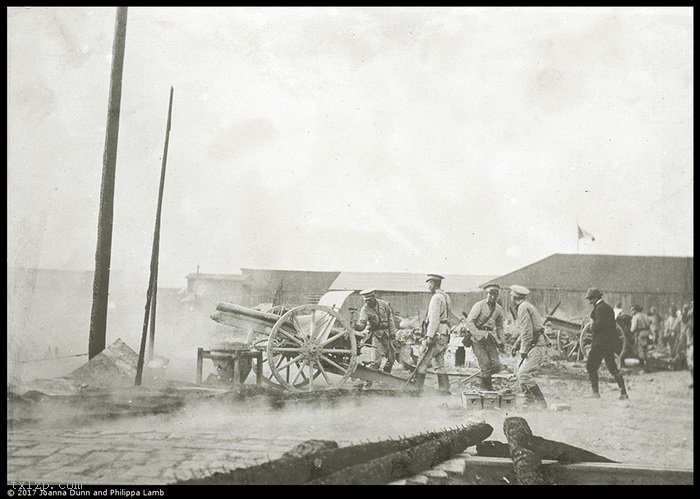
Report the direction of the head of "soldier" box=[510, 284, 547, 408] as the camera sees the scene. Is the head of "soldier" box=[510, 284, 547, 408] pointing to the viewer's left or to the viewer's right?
to the viewer's left

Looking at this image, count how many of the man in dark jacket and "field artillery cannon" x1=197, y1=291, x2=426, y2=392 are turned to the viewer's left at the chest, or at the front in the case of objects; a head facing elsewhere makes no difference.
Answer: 2

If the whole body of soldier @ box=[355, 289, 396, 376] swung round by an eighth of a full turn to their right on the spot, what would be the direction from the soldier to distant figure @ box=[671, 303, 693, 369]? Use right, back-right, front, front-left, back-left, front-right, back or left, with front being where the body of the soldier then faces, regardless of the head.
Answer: back

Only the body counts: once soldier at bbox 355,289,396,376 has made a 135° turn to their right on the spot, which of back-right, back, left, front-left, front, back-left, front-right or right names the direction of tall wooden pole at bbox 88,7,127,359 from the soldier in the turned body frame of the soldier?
left

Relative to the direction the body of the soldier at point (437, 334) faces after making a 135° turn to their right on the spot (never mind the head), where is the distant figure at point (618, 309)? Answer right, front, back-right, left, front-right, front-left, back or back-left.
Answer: front-right

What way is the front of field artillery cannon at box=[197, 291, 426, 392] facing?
to the viewer's left

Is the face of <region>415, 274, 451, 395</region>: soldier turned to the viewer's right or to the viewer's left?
to the viewer's left

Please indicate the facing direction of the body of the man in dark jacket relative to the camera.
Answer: to the viewer's left

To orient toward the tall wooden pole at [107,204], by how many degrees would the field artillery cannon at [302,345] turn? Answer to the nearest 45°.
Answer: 0° — it already faces it

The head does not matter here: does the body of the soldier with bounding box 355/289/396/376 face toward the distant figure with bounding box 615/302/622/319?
no

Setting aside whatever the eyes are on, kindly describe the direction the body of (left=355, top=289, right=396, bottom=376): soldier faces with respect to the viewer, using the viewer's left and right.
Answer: facing the viewer and to the left of the viewer
